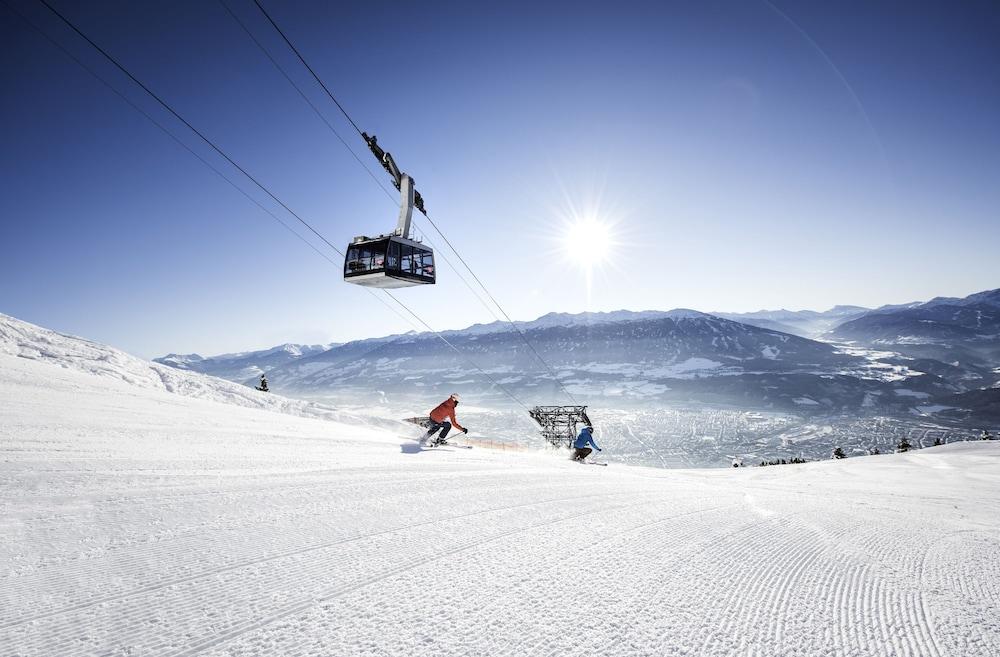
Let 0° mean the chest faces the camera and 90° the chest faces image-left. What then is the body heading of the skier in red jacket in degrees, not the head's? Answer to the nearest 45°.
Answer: approximately 270°

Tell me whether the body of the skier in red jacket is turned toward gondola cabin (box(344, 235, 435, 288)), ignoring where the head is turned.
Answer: no
